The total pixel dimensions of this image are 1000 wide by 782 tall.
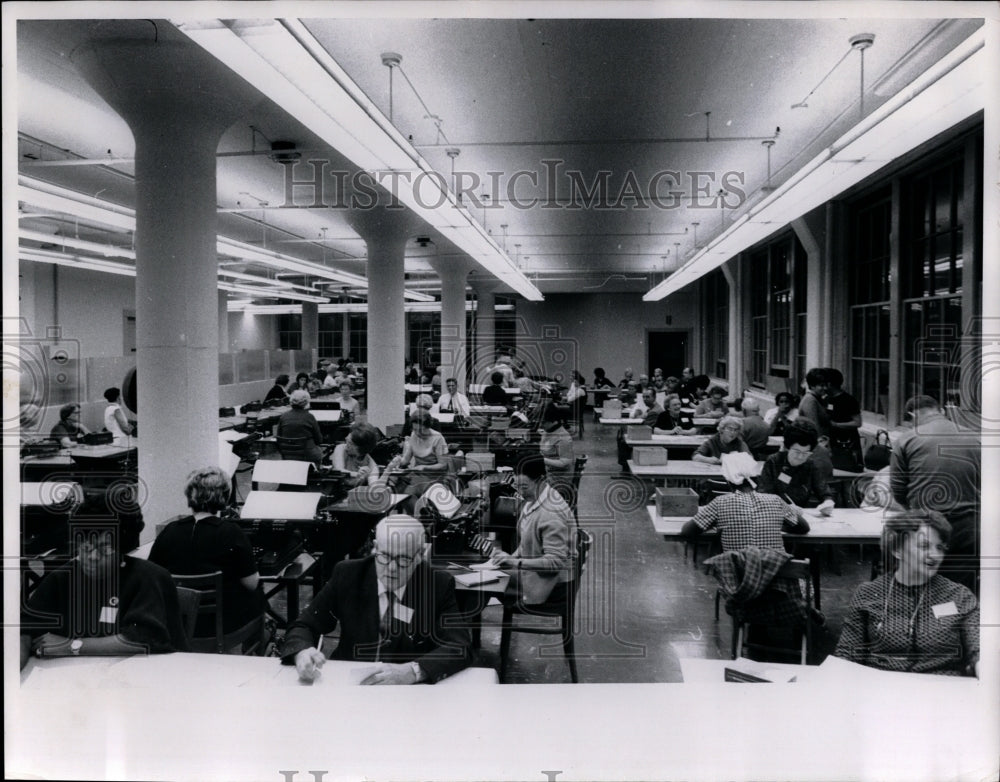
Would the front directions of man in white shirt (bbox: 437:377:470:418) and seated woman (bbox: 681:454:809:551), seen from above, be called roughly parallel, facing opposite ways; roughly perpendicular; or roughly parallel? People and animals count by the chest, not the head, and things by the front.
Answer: roughly parallel, facing opposite ways

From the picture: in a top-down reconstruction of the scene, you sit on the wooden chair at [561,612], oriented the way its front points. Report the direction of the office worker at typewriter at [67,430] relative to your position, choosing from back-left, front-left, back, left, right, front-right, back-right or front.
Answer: front-right

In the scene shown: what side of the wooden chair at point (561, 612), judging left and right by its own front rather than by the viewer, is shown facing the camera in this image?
left

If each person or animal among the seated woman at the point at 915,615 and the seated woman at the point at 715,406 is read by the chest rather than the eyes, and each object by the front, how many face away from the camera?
0

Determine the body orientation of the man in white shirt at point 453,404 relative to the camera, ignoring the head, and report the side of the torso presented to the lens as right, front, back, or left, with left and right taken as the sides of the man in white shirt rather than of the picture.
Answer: front

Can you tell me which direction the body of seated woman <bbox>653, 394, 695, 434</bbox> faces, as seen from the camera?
toward the camera

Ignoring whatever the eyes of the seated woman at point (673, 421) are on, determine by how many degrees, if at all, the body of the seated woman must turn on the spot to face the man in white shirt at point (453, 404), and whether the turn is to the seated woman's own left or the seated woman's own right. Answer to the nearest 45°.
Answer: approximately 135° to the seated woman's own right

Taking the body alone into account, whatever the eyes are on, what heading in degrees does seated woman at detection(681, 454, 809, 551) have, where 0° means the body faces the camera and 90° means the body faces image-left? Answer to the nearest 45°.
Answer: approximately 180°

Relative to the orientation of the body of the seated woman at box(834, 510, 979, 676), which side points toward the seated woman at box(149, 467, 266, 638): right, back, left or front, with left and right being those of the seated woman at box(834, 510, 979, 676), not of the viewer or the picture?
right

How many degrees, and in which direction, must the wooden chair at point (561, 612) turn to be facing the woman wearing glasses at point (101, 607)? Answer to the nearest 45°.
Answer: approximately 45° to its left

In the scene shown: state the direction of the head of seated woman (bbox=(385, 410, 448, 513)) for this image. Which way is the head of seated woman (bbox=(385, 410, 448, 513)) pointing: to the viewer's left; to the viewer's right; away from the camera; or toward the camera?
toward the camera

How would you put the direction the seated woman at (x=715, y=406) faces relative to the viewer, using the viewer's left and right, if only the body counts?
facing the viewer

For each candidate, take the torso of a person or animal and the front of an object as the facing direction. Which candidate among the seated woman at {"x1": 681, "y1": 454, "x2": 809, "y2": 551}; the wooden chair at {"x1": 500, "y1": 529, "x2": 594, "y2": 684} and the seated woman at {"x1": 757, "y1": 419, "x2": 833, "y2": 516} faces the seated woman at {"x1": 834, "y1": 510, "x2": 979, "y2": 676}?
the seated woman at {"x1": 757, "y1": 419, "x2": 833, "y2": 516}

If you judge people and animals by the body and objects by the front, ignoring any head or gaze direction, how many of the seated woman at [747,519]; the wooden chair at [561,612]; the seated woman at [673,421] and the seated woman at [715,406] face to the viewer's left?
1

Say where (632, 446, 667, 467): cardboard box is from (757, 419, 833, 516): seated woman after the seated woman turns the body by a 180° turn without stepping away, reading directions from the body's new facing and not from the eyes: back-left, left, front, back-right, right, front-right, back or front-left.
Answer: front-left

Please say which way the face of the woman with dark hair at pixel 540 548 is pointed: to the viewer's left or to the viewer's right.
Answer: to the viewer's left

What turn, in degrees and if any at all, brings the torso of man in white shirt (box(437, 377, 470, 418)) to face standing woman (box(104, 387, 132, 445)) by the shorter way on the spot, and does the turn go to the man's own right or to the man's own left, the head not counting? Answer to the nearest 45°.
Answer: approximately 45° to the man's own right

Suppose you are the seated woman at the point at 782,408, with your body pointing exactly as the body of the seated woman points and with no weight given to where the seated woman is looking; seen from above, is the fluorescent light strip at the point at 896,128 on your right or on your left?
on your left

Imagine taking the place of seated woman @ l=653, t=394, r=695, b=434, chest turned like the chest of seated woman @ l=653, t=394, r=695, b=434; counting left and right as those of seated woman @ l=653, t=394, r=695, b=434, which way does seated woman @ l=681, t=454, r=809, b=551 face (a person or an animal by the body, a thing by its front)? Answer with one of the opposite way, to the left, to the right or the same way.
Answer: the opposite way

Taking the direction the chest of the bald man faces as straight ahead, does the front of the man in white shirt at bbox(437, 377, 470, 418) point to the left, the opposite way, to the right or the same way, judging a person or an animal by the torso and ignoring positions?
the same way

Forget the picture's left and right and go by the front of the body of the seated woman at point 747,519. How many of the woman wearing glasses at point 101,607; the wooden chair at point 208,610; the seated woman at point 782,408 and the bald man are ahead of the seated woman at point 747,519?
1

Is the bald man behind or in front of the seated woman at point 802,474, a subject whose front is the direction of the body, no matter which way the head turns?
in front
